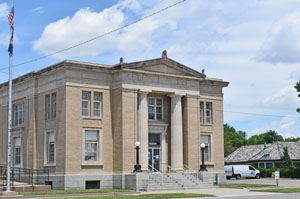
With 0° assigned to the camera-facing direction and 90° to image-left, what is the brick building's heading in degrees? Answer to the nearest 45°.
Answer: approximately 315°

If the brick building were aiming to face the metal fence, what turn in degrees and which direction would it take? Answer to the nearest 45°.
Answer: approximately 135° to its right

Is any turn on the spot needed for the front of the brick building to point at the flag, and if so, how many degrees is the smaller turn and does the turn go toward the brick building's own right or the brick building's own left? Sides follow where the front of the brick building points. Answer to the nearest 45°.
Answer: approximately 90° to the brick building's own right
